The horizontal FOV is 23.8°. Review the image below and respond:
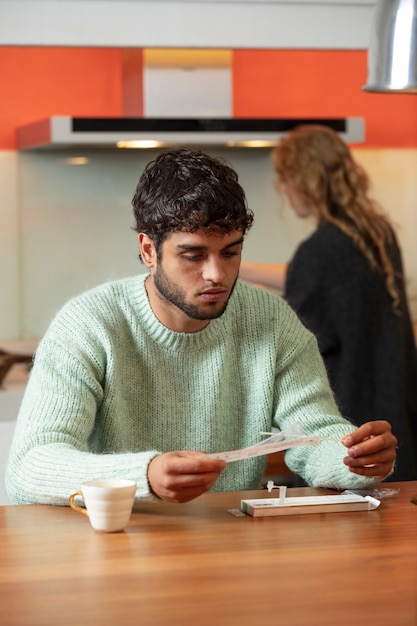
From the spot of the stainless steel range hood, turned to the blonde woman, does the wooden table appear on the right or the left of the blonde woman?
right

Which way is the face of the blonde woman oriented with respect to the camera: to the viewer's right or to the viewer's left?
to the viewer's left

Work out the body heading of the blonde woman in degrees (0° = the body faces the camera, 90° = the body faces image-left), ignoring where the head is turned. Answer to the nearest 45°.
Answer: approximately 135°

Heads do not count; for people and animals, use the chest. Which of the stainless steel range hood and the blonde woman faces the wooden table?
the stainless steel range hood

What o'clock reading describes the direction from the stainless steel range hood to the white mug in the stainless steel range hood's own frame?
The white mug is roughly at 12 o'clock from the stainless steel range hood.

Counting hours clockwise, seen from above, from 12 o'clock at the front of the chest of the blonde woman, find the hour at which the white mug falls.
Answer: The white mug is roughly at 8 o'clock from the blonde woman.

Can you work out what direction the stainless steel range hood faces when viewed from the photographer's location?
facing the viewer

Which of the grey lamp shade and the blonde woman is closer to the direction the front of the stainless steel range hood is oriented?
the grey lamp shade

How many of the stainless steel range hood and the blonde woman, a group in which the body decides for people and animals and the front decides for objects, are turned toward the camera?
1

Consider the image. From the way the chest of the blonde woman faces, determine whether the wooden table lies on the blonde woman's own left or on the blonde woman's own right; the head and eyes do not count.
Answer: on the blonde woman's own left

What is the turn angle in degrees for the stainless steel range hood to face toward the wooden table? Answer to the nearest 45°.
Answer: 0° — it already faces it

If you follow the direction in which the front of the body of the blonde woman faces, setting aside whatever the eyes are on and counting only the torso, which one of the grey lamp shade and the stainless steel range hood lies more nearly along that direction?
the stainless steel range hood

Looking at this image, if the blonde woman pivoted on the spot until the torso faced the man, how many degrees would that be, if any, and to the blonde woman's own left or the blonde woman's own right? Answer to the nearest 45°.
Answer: approximately 135° to the blonde woman's own left
